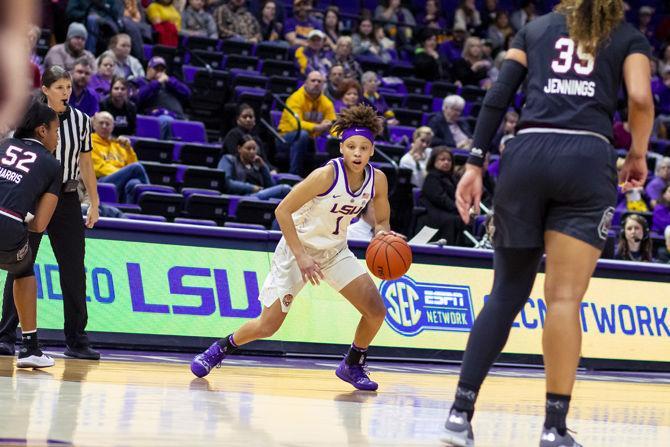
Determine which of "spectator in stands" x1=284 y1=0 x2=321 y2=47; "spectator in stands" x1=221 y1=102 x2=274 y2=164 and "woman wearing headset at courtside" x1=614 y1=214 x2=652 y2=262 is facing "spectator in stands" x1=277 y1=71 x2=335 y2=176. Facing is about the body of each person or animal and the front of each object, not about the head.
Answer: "spectator in stands" x1=284 y1=0 x2=321 y2=47

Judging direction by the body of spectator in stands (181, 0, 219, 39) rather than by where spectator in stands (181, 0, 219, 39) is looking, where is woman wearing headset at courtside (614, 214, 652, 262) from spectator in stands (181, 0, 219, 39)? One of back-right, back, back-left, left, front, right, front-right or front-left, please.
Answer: front-left

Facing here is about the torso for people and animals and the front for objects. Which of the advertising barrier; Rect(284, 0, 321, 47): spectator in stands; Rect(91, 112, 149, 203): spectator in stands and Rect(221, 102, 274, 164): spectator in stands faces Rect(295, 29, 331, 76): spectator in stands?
Rect(284, 0, 321, 47): spectator in stands

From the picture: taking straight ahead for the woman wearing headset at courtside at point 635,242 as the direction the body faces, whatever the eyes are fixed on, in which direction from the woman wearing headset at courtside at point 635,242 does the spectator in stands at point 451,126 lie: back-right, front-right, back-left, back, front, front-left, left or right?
back-right

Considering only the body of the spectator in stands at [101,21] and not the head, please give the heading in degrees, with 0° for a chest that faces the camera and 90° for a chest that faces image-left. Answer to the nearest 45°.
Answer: approximately 315°

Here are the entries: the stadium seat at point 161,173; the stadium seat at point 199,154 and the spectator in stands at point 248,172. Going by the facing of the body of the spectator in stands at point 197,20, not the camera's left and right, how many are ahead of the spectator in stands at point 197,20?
3

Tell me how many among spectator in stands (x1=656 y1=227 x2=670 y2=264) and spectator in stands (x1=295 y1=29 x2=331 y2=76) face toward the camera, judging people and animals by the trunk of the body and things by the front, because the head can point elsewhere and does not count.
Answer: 2

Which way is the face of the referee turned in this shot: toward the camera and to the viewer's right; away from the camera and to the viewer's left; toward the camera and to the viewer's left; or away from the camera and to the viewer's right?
toward the camera and to the viewer's right

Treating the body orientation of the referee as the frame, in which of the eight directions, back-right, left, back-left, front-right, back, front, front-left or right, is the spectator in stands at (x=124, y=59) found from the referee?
back-left

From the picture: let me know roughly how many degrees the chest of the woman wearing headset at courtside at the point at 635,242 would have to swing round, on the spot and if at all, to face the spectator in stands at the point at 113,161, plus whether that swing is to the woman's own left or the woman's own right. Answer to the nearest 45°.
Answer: approximately 90° to the woman's own right
